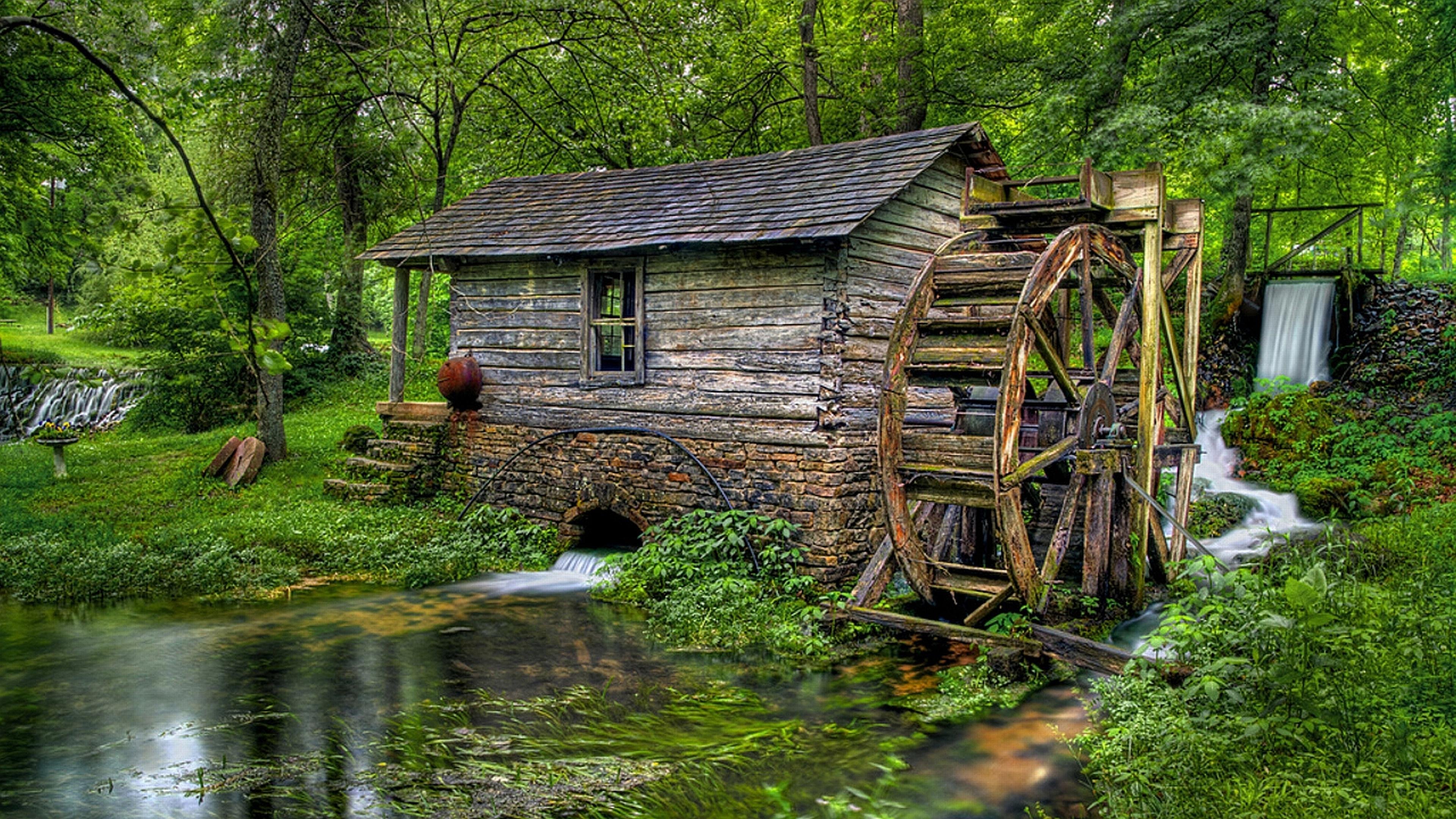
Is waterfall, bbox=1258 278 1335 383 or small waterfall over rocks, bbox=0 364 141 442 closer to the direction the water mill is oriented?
the small waterfall over rocks

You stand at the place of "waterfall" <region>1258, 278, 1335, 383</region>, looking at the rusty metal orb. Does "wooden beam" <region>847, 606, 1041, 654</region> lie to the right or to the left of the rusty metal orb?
left

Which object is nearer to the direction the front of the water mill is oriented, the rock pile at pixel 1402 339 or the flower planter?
the flower planter
